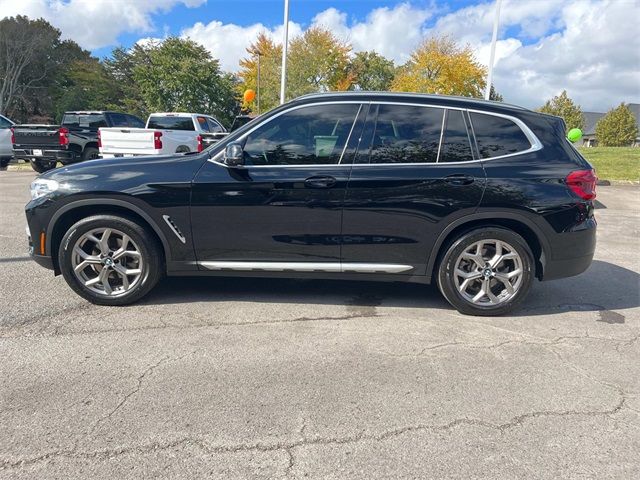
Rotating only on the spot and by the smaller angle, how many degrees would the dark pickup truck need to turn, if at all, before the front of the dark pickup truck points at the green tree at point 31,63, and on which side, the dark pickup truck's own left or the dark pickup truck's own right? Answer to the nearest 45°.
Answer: approximately 45° to the dark pickup truck's own left

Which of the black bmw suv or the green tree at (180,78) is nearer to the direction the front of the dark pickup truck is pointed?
the green tree

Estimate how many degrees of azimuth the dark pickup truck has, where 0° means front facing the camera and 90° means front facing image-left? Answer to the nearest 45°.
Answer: approximately 225°

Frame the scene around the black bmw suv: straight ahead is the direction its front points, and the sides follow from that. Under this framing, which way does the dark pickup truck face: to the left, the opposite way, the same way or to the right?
to the right

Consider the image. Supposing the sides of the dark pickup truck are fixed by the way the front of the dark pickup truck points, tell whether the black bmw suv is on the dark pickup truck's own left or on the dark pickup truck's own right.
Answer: on the dark pickup truck's own right

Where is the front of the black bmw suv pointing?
to the viewer's left

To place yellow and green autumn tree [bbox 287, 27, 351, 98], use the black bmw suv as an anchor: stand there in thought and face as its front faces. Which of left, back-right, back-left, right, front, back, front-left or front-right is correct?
right

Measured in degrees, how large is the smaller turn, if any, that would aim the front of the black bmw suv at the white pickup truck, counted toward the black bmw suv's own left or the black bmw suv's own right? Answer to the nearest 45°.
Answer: approximately 45° to the black bmw suv's own right

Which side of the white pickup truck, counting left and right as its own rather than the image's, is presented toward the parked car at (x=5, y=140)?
left

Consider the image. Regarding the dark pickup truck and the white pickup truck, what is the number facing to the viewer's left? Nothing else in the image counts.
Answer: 0

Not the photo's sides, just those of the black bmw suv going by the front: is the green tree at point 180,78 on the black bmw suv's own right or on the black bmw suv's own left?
on the black bmw suv's own right

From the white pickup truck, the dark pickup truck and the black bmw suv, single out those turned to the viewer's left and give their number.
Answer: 1

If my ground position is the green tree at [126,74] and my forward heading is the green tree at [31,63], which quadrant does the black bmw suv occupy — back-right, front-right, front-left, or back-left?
back-left
